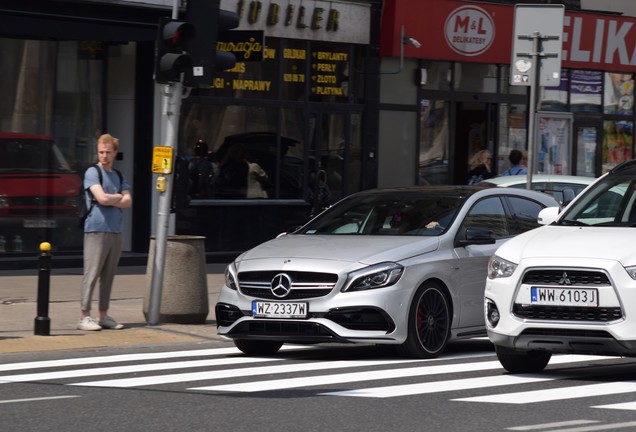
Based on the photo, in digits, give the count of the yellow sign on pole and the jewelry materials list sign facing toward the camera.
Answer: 2

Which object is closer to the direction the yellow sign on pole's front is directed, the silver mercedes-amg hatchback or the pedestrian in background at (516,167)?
the silver mercedes-amg hatchback

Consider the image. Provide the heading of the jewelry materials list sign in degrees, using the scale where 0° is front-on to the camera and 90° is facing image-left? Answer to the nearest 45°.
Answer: approximately 0°

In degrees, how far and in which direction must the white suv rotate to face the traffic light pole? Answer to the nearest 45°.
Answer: approximately 90° to its right

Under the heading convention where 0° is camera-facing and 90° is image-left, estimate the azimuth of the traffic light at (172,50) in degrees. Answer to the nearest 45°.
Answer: approximately 315°

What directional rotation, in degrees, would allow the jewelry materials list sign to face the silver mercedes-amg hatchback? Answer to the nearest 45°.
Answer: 0° — it already faces it
